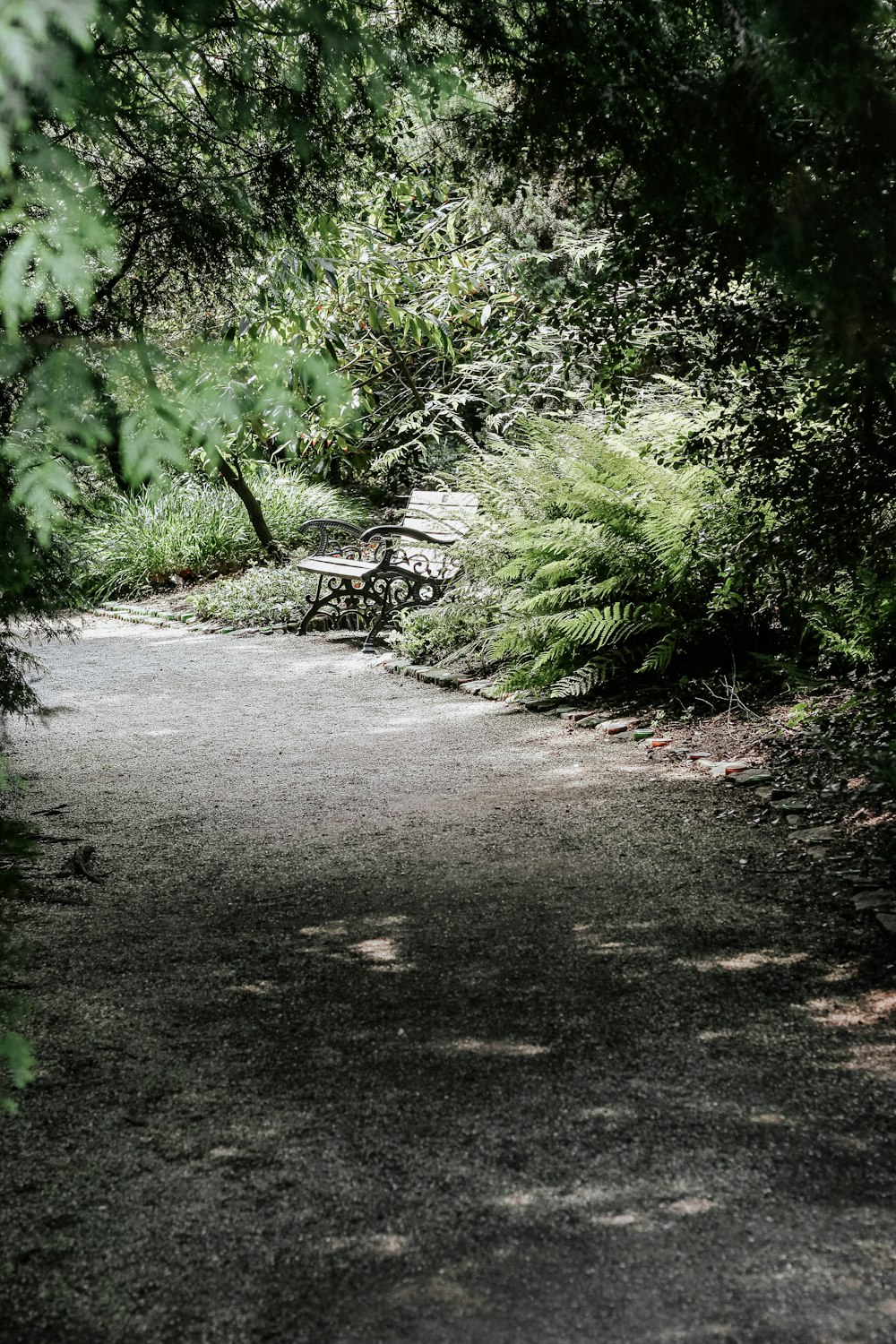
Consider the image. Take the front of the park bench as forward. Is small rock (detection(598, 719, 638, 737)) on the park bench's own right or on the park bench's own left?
on the park bench's own left

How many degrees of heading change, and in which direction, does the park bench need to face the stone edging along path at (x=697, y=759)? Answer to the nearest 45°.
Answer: approximately 45° to its left

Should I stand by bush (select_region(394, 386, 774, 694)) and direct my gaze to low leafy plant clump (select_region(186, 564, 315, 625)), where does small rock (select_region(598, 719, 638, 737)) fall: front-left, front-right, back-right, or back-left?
back-left

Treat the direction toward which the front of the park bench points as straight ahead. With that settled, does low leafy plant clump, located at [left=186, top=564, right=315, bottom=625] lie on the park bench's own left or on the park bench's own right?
on the park bench's own right

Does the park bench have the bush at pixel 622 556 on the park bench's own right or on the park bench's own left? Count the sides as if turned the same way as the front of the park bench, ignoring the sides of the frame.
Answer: on the park bench's own left

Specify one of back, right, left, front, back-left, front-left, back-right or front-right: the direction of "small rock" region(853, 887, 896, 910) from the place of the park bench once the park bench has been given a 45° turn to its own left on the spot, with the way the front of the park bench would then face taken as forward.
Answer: front

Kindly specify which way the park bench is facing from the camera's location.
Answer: facing the viewer and to the left of the viewer

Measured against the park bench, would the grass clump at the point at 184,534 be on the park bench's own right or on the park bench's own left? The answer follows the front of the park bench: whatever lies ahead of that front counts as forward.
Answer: on the park bench's own right
